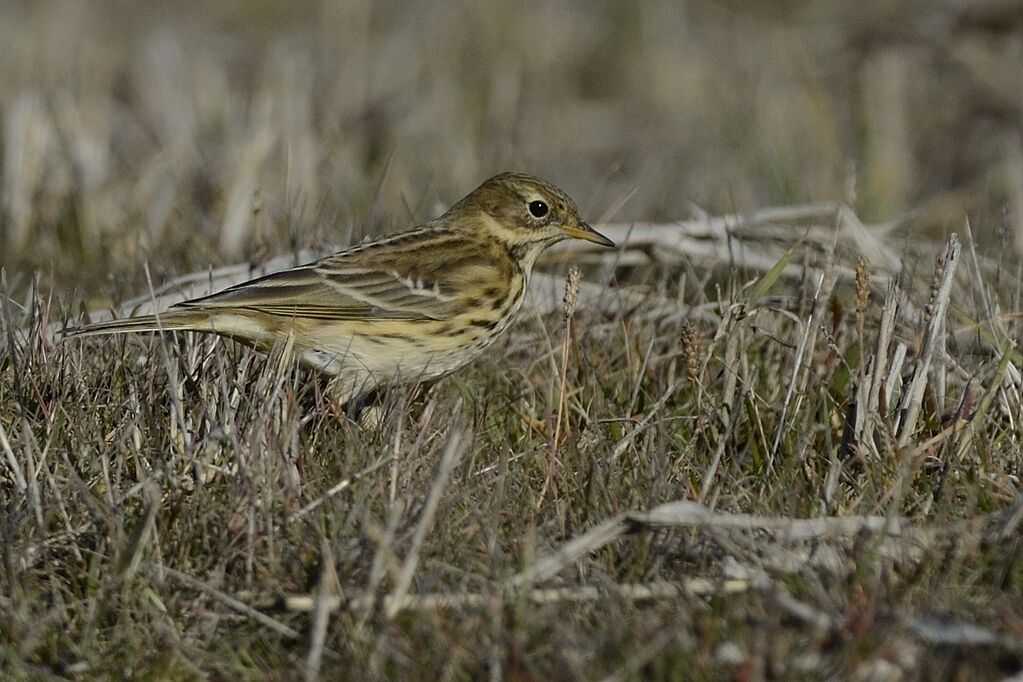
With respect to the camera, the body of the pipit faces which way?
to the viewer's right
